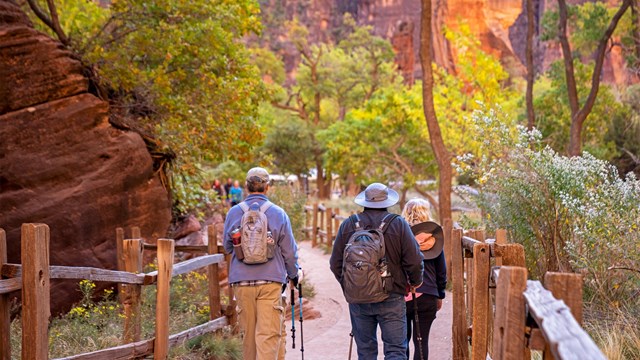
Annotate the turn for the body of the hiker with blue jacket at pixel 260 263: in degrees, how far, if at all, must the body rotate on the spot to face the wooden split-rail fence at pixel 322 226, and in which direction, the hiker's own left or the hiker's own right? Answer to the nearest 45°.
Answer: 0° — they already face it

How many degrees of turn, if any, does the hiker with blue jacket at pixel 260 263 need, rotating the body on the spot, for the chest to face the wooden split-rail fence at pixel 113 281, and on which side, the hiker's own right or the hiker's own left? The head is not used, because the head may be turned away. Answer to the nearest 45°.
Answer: approximately 90° to the hiker's own left

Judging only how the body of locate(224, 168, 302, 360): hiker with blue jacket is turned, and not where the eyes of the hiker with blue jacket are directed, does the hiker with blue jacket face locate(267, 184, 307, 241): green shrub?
yes

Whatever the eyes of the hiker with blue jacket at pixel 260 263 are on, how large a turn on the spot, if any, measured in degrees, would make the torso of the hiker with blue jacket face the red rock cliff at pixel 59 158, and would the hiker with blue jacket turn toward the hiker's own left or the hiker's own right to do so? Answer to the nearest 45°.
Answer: approximately 45° to the hiker's own left

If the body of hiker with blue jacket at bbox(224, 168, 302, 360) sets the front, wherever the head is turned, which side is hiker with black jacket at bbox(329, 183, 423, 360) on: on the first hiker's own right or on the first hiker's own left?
on the first hiker's own right

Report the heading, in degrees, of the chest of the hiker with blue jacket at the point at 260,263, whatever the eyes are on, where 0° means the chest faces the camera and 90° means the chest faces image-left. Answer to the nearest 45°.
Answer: approximately 180°

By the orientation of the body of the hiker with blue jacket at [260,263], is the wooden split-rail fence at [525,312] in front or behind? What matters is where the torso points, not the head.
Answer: behind
